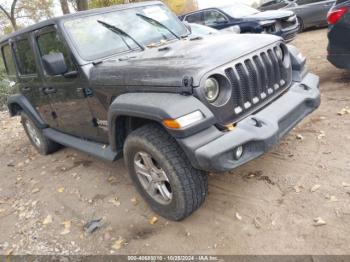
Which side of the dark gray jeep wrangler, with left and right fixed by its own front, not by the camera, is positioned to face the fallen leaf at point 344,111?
left

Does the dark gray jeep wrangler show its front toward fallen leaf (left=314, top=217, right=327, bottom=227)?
yes

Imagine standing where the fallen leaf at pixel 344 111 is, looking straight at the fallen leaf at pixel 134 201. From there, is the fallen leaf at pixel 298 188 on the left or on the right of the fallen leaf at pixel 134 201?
left

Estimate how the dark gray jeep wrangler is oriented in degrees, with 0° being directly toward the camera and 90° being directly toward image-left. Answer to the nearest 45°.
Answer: approximately 315°
